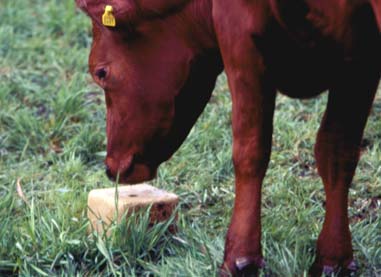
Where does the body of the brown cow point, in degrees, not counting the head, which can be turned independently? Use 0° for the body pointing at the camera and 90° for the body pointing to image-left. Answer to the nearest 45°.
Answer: approximately 45°
